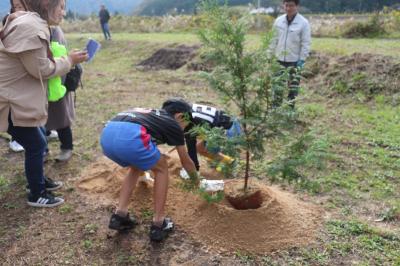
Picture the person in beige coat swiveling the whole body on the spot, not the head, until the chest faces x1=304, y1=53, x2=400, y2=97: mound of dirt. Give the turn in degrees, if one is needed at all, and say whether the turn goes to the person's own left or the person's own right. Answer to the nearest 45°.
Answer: approximately 45° to the person's own left

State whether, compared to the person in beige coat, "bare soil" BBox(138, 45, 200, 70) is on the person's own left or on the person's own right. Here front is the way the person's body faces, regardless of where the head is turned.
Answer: on the person's own left

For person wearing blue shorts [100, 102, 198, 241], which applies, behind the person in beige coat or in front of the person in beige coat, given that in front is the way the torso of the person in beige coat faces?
in front

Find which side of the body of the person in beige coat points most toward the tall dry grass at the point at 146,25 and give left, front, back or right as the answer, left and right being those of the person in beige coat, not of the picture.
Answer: left

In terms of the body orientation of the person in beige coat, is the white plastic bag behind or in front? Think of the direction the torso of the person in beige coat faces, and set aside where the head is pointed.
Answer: in front

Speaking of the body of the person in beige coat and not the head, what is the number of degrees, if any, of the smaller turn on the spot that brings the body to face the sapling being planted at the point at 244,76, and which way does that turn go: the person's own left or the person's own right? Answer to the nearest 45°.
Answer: approximately 45° to the person's own right

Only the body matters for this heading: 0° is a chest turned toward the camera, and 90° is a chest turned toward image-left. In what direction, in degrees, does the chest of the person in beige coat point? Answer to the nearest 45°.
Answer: approximately 270°

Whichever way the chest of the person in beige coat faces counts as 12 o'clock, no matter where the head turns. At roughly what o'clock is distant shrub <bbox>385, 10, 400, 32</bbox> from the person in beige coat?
The distant shrub is roughly at 11 o'clock from the person in beige coat.
